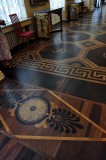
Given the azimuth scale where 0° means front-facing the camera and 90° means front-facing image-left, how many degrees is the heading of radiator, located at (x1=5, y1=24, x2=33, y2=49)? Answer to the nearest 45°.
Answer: approximately 315°
